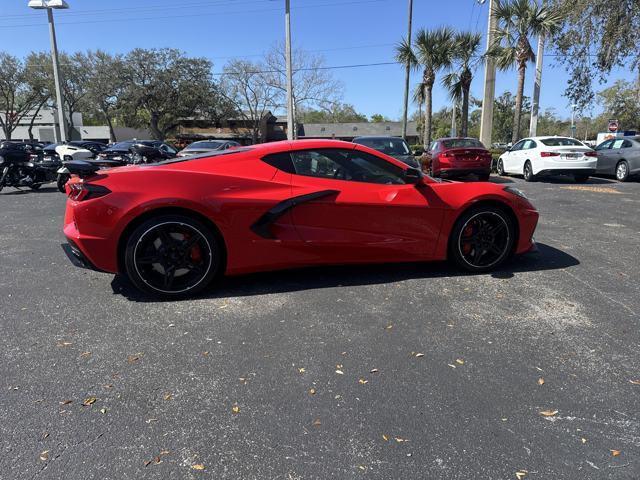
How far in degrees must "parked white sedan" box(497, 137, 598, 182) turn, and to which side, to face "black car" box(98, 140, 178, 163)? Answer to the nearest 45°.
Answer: approximately 45° to its left

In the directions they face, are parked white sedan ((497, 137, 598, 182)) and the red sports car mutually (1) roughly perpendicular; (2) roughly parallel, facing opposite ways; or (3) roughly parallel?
roughly perpendicular

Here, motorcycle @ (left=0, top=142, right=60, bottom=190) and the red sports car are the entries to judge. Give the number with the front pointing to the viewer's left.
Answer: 1

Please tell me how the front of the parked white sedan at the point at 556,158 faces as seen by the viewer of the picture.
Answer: facing away from the viewer and to the left of the viewer

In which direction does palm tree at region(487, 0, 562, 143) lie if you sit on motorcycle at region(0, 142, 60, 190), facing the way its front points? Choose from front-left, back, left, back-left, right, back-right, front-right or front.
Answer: back

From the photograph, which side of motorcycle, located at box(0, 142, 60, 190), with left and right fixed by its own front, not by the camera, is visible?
left

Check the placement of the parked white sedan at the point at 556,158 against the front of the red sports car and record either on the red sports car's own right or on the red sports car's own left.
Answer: on the red sports car's own left

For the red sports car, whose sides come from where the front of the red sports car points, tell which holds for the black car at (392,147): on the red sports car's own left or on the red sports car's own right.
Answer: on the red sports car's own left

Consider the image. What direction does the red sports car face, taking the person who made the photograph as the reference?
facing to the right of the viewer

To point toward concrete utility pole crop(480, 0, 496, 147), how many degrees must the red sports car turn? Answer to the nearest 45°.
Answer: approximately 45° to its left

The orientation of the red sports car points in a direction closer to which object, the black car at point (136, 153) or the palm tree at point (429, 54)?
the palm tree

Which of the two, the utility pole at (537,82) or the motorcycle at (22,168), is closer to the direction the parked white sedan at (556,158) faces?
the utility pole

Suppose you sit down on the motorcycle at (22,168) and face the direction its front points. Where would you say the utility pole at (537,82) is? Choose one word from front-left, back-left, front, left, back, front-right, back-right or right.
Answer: back

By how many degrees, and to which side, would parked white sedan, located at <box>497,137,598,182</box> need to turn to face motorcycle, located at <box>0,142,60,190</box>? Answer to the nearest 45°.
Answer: approximately 90° to its left

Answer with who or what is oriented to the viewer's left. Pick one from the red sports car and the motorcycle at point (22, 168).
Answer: the motorcycle

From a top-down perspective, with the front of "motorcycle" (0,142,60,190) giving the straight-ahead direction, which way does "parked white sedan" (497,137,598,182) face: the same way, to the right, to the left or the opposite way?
to the right

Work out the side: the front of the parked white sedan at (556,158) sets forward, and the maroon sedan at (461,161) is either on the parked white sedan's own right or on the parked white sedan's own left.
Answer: on the parked white sedan's own left
